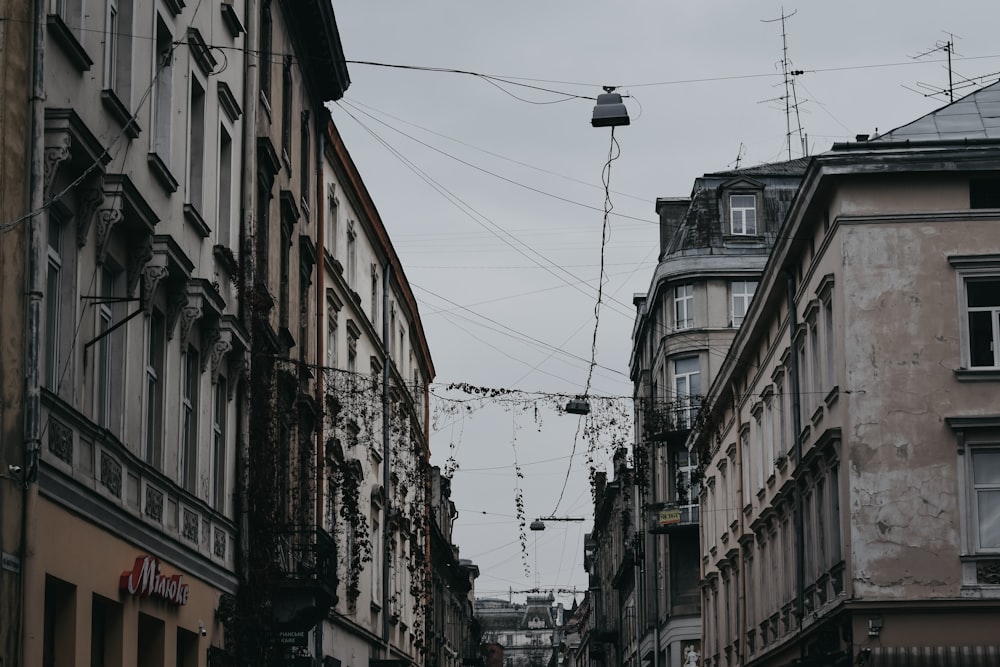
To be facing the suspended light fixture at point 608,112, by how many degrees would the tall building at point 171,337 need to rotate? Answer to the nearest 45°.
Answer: approximately 45° to its left

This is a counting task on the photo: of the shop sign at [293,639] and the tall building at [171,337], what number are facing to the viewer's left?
0

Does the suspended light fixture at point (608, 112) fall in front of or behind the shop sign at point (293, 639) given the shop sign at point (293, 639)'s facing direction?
in front

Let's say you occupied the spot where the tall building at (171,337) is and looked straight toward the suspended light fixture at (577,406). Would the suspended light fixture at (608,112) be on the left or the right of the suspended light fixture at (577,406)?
right

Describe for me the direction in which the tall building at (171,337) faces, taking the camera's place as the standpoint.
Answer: facing the viewer and to the right of the viewer

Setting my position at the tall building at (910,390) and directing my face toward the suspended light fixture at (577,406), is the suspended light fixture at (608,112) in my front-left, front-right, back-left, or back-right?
front-left
